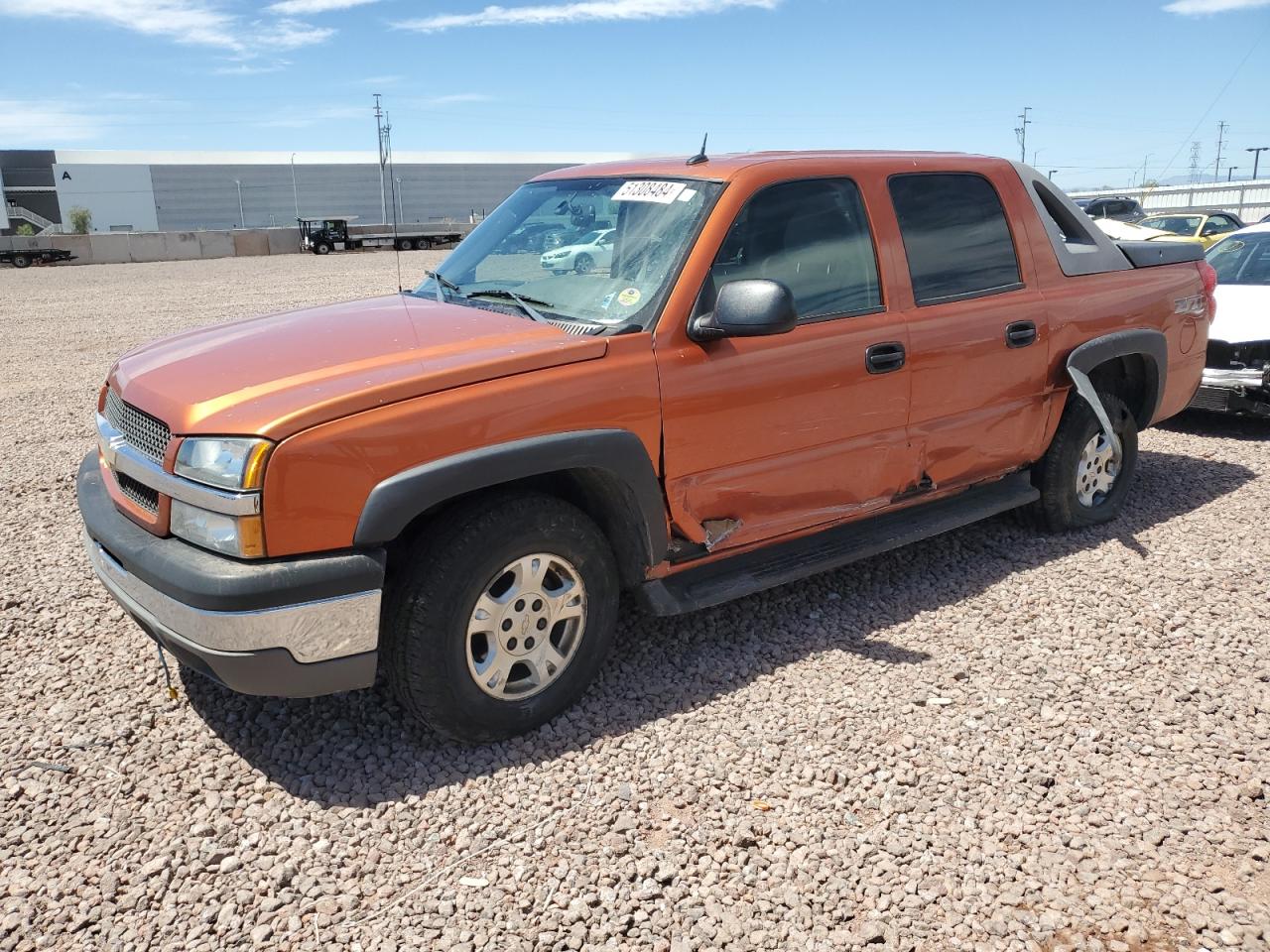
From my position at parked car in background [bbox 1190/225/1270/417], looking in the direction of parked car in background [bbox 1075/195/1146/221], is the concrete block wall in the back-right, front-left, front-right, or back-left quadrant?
front-left

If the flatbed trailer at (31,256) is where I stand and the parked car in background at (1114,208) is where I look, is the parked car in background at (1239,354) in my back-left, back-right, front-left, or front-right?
front-right

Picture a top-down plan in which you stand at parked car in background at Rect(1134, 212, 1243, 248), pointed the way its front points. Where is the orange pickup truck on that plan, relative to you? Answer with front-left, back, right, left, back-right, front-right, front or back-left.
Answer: front-left

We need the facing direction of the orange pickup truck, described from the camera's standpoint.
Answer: facing the viewer and to the left of the viewer

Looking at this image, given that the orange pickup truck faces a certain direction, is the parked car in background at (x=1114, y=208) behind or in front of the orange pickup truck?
behind

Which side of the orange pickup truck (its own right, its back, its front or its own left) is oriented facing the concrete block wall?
right

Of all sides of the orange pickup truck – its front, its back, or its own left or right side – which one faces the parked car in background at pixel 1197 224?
back

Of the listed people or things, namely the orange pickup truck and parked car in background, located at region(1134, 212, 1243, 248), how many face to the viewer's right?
0

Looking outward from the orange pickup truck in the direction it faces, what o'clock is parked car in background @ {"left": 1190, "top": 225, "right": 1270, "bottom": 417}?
The parked car in background is roughly at 6 o'clock from the orange pickup truck.

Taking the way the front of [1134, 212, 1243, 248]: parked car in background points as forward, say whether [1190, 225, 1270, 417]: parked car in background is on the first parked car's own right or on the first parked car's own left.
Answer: on the first parked car's own left
